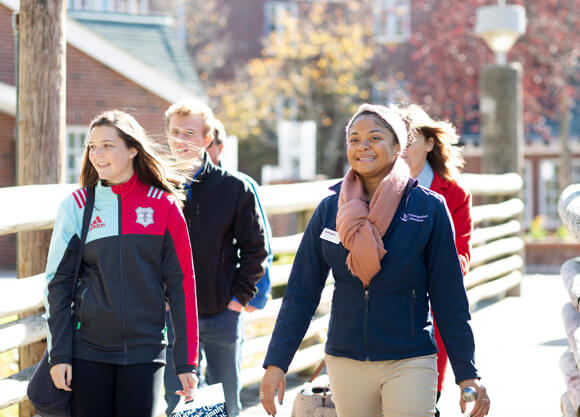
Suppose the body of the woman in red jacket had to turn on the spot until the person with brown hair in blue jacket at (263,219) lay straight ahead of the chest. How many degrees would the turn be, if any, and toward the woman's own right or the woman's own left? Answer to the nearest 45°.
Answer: approximately 45° to the woman's own right

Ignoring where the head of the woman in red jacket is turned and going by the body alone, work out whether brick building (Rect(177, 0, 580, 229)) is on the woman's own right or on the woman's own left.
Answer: on the woman's own right

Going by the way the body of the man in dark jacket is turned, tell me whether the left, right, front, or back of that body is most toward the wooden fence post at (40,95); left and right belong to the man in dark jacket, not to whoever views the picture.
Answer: right

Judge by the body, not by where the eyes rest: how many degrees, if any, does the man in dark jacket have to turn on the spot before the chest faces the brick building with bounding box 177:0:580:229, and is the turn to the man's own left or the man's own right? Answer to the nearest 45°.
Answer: approximately 135° to the man's own right

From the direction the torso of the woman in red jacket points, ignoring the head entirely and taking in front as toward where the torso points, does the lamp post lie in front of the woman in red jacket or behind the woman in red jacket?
behind

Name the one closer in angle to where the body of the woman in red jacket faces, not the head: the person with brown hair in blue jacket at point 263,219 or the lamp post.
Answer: the person with brown hair in blue jacket

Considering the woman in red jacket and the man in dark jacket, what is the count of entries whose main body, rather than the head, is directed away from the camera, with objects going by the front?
0

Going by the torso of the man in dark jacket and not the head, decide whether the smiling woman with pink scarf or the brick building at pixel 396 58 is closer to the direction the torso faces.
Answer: the smiling woman with pink scarf

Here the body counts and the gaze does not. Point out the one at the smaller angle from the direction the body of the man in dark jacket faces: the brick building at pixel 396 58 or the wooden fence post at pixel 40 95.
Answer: the wooden fence post
